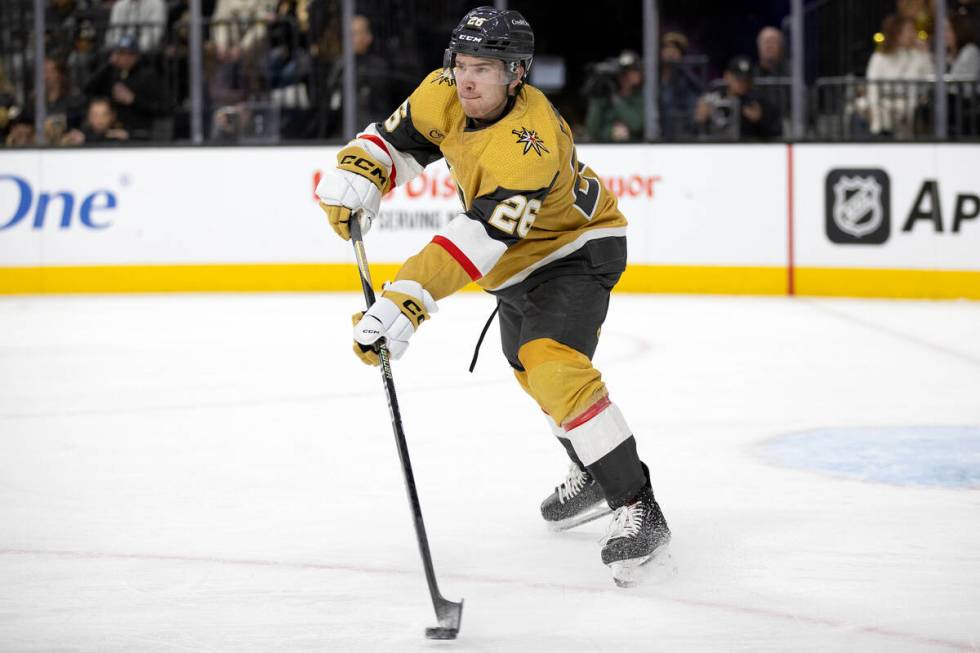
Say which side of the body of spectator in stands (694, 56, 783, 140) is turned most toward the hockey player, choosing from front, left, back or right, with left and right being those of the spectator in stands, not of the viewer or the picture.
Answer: front

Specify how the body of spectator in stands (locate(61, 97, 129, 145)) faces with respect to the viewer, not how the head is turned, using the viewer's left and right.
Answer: facing the viewer

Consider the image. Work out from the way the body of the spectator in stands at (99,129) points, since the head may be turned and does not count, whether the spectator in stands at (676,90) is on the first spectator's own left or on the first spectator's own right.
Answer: on the first spectator's own left

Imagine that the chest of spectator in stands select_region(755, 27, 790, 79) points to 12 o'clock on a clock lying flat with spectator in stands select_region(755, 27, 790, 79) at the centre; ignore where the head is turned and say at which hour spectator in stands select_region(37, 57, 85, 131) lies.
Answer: spectator in stands select_region(37, 57, 85, 131) is roughly at 3 o'clock from spectator in stands select_region(755, 27, 790, 79).

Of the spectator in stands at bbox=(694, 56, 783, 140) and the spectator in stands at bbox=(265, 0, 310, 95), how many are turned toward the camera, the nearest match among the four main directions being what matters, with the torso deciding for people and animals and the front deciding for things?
2

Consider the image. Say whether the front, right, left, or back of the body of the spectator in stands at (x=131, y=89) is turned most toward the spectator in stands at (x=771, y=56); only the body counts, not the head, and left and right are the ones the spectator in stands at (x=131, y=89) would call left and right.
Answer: left

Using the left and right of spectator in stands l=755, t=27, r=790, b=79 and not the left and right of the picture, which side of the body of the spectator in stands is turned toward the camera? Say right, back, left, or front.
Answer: front

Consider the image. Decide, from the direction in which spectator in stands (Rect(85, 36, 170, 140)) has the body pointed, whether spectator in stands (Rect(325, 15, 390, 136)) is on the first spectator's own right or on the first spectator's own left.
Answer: on the first spectator's own left

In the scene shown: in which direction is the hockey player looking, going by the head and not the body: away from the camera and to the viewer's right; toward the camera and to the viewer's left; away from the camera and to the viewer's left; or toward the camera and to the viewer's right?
toward the camera and to the viewer's left

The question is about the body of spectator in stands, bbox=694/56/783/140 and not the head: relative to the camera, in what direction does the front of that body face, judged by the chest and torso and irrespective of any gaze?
toward the camera

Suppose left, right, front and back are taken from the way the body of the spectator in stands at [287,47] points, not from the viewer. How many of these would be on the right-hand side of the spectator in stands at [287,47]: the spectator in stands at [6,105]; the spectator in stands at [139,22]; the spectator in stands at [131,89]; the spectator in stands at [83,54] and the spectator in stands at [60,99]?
5
